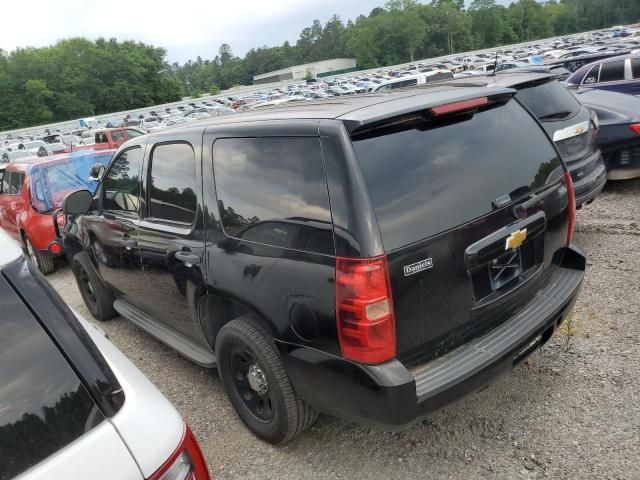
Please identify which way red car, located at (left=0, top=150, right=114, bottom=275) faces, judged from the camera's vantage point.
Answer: facing away from the viewer and to the left of the viewer

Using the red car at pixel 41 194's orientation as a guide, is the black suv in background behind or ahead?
behind

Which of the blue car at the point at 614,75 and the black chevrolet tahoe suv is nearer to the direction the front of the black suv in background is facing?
the blue car

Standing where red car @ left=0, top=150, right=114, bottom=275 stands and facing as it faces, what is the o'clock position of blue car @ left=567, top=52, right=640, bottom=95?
The blue car is roughly at 5 o'clock from the red car.

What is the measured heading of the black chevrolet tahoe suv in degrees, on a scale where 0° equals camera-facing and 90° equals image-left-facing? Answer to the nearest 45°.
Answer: approximately 135°

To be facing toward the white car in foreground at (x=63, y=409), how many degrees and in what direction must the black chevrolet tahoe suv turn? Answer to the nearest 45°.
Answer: approximately 90° to its left

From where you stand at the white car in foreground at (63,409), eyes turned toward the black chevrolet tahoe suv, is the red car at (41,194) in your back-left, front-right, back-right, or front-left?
front-left

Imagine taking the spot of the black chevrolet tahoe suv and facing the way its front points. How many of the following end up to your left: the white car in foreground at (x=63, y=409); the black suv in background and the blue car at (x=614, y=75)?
1

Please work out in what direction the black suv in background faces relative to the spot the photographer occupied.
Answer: facing away from the viewer and to the left of the viewer

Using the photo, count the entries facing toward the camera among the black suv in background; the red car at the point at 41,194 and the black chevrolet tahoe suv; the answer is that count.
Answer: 0

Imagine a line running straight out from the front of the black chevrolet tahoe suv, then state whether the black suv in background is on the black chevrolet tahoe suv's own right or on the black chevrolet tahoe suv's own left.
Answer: on the black chevrolet tahoe suv's own right

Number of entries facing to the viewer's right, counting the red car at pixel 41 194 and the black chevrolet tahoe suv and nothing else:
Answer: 0

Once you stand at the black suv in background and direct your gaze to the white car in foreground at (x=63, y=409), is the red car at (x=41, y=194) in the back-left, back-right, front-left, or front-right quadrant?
front-right
